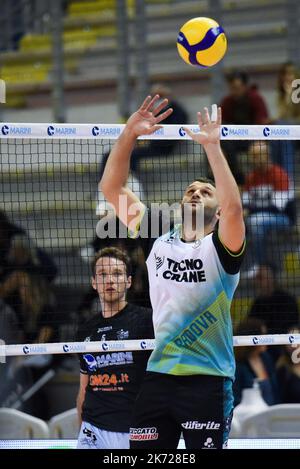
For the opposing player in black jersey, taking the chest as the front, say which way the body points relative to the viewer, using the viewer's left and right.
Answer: facing the viewer

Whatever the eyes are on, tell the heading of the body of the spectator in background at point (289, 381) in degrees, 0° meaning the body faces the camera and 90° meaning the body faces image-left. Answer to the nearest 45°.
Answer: approximately 0°

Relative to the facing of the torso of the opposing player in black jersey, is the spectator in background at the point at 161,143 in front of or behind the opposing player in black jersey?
behind

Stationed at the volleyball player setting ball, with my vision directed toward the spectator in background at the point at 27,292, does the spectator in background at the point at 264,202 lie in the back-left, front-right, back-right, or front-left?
front-right

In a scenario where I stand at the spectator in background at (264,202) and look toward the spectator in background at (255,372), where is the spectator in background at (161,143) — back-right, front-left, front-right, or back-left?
back-right

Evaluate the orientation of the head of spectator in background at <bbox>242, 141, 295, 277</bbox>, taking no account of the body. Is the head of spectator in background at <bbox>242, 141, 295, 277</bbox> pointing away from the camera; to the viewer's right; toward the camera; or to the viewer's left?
toward the camera

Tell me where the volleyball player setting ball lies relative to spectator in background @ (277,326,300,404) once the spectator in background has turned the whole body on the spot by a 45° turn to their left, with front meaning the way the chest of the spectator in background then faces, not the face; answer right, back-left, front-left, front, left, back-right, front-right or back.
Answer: front-right

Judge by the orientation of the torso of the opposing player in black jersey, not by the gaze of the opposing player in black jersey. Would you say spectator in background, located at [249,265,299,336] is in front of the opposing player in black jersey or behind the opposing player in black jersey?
behind

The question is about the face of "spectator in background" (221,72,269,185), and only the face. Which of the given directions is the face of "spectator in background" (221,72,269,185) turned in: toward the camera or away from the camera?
toward the camera

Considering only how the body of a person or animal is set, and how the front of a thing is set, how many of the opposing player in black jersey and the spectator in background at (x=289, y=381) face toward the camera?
2

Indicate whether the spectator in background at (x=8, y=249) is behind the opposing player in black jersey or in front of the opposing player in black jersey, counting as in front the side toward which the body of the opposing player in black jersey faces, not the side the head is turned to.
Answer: behind

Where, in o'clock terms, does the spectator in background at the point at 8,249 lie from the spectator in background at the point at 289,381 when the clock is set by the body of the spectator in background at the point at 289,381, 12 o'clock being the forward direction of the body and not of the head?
the spectator in background at the point at 8,249 is roughly at 3 o'clock from the spectator in background at the point at 289,381.

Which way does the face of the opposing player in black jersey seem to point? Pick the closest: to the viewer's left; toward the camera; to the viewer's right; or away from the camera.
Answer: toward the camera
